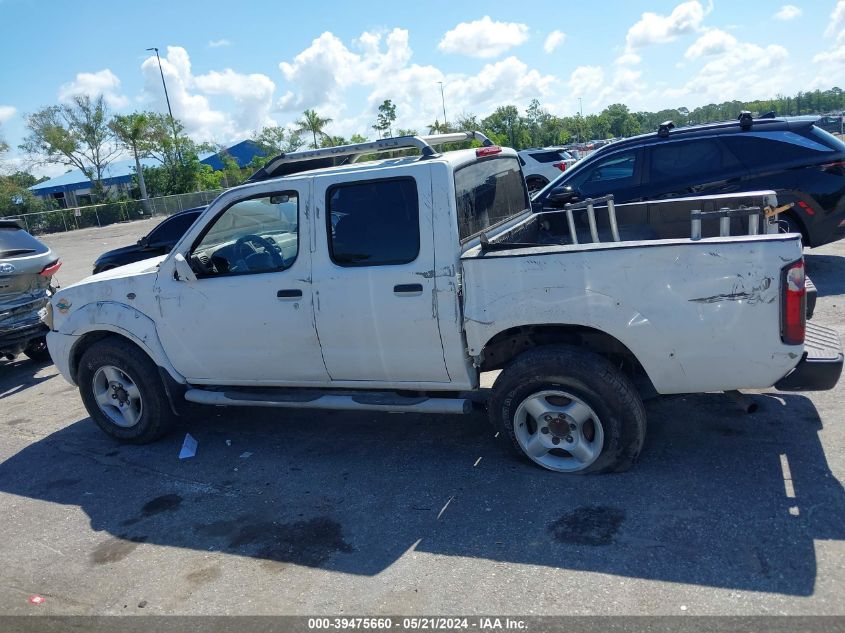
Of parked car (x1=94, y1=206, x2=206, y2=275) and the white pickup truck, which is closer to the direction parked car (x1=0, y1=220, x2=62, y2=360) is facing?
the parked car

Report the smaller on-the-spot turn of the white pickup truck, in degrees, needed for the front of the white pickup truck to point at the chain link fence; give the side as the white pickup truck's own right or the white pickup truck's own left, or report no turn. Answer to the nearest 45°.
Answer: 0° — it already faces it

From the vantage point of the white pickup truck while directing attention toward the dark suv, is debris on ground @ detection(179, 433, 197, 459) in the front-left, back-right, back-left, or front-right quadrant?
back-left

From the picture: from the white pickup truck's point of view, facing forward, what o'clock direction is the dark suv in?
The dark suv is roughly at 3 o'clock from the white pickup truck.

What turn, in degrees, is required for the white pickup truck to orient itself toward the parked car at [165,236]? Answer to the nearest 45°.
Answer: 0° — it already faces it

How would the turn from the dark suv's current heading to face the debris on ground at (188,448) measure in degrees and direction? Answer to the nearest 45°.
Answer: approximately 90° to its left

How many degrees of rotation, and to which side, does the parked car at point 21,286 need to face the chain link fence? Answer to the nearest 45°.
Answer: approximately 45° to its right

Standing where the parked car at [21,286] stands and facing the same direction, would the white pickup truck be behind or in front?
behind

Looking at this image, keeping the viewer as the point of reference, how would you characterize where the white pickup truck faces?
facing away from the viewer and to the left of the viewer

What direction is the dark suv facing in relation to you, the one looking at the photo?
facing away from the viewer and to the left of the viewer
